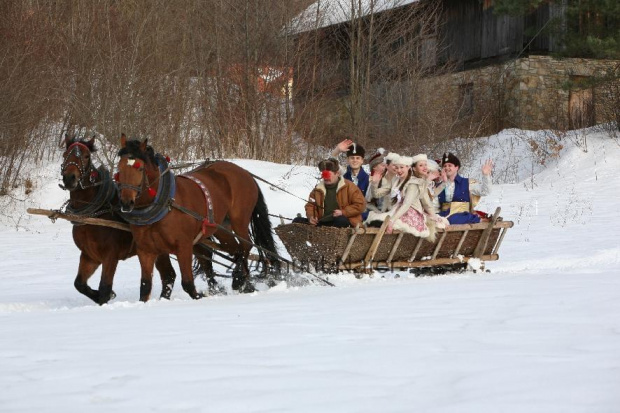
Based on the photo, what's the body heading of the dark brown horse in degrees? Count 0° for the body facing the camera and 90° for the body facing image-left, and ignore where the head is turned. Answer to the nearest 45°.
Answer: approximately 45°

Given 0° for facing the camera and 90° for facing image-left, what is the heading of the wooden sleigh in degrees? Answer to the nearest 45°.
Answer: approximately 90°

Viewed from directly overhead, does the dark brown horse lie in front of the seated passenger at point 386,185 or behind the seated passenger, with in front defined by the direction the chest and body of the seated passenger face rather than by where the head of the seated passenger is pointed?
in front

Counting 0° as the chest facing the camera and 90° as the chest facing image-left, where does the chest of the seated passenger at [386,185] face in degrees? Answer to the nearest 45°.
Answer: approximately 45°

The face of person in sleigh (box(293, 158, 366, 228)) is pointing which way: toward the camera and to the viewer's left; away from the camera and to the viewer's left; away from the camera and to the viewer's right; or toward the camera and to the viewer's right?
toward the camera and to the viewer's left

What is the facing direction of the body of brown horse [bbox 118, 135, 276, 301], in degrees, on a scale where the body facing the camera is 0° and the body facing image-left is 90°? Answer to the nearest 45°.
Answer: approximately 45°

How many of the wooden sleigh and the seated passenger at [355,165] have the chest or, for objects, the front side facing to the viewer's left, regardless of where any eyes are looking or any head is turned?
1

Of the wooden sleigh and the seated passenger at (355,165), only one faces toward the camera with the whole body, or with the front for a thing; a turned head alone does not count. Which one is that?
the seated passenger

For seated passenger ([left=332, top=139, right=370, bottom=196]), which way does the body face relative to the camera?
toward the camera
